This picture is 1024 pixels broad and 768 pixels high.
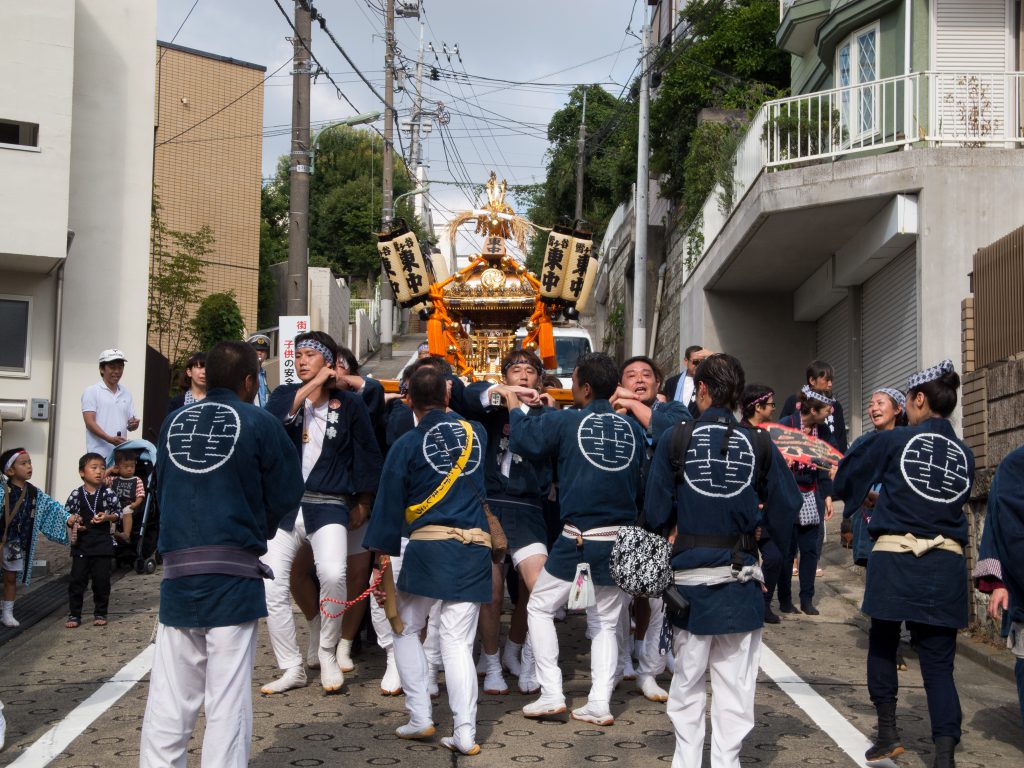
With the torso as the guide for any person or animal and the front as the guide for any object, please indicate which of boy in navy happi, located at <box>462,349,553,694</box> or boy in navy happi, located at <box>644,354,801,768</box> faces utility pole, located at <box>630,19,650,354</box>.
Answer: boy in navy happi, located at <box>644,354,801,768</box>

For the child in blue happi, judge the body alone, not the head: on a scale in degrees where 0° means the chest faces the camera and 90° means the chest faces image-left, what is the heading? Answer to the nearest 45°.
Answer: approximately 315°

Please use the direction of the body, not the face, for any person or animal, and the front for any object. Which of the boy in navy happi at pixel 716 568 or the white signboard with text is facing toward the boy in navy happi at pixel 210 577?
the white signboard with text

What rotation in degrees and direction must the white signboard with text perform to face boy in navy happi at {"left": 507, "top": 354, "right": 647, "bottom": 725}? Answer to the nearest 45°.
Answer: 0° — it already faces them

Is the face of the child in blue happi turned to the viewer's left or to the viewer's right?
to the viewer's right

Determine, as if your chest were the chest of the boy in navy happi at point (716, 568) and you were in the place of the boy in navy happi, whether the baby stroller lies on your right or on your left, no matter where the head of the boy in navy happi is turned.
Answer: on your left

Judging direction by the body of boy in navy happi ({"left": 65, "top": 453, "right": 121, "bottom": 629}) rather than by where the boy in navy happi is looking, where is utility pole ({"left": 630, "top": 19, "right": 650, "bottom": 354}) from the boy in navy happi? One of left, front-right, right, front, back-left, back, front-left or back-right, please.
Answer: back-left

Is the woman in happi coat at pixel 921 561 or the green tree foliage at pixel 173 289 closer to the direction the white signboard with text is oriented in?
the woman in happi coat

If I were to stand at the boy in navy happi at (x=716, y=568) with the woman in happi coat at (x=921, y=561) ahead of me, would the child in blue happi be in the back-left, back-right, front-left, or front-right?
back-left

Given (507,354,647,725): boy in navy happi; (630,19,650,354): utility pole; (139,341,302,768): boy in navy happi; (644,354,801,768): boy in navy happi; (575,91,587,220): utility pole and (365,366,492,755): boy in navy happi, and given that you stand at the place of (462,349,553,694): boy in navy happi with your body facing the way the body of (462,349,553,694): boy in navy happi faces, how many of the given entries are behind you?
2

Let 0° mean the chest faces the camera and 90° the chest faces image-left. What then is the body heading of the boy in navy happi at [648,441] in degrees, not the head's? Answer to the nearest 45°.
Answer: approximately 0°
